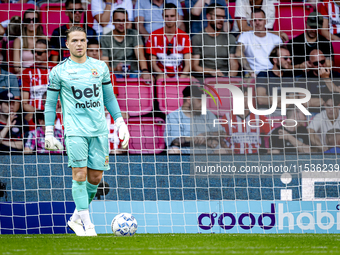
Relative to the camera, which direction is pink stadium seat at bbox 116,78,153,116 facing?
toward the camera

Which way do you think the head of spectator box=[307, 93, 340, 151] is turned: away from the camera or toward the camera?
toward the camera

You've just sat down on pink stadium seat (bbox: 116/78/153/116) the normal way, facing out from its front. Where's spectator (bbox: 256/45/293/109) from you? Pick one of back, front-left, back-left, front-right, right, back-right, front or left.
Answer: left

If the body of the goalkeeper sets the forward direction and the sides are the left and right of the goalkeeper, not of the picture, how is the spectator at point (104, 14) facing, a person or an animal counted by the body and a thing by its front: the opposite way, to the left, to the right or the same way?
the same way

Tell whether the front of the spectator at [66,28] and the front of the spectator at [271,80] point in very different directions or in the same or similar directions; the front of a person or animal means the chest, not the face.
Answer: same or similar directions

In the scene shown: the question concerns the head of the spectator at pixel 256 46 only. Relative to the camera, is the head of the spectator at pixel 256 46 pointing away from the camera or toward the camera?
toward the camera

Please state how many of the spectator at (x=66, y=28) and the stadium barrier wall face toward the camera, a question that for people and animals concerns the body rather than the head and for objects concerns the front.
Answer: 2

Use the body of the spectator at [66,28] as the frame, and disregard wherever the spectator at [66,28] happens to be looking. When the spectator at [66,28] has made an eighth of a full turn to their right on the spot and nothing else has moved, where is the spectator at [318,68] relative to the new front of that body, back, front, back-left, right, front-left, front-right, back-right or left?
back-left

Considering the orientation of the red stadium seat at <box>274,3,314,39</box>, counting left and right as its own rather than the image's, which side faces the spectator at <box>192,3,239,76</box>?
right

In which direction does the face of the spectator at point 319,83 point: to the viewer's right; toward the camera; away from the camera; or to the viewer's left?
toward the camera

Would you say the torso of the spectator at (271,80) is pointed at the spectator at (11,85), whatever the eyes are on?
no

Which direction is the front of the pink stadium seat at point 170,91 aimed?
toward the camera

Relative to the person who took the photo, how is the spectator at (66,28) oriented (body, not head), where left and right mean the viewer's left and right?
facing the viewer

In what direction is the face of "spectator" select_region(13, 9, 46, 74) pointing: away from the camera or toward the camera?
toward the camera

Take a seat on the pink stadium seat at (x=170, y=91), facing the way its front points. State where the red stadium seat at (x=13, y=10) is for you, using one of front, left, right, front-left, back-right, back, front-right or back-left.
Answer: right

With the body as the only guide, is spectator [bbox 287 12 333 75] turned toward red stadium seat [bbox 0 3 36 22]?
no
